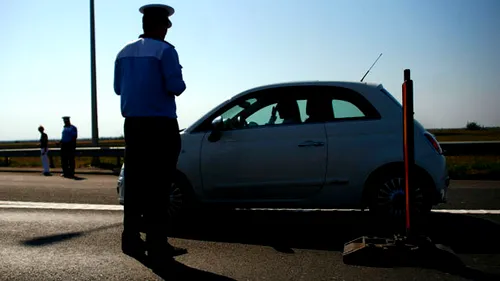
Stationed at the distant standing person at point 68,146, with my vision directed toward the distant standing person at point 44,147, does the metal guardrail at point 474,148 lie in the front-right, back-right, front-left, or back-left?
back-right

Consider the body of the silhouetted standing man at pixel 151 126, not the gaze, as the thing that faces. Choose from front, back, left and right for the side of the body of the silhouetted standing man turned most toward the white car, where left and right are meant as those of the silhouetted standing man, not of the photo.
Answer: front

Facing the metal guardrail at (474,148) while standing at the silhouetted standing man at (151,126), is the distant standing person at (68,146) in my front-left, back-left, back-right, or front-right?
front-left

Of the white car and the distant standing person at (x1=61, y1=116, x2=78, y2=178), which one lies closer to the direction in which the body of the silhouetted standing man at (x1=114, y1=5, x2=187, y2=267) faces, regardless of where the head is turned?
the white car

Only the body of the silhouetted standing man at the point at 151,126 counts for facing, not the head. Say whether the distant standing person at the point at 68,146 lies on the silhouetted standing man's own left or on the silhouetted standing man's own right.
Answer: on the silhouetted standing man's own left

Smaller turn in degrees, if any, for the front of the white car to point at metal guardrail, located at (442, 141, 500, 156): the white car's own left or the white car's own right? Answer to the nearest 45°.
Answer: approximately 135° to the white car's own right

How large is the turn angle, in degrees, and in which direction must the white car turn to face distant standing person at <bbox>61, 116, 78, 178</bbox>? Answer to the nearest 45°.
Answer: approximately 45° to its right

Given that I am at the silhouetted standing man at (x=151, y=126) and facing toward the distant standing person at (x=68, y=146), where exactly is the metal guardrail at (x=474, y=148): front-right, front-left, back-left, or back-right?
front-right

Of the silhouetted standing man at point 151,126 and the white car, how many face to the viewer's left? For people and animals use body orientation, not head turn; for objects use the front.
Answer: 1

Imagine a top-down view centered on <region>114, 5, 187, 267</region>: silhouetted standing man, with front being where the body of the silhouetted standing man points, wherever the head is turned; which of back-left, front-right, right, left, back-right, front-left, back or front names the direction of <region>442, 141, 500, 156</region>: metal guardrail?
front

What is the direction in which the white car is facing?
to the viewer's left

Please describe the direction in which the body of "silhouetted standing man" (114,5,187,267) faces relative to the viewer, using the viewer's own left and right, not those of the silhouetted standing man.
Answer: facing away from the viewer and to the right of the viewer

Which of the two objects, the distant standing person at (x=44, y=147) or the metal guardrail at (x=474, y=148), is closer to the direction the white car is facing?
the distant standing person

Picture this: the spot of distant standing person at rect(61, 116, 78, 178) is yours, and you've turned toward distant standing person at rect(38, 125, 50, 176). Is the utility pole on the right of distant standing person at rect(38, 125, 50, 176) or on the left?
right
